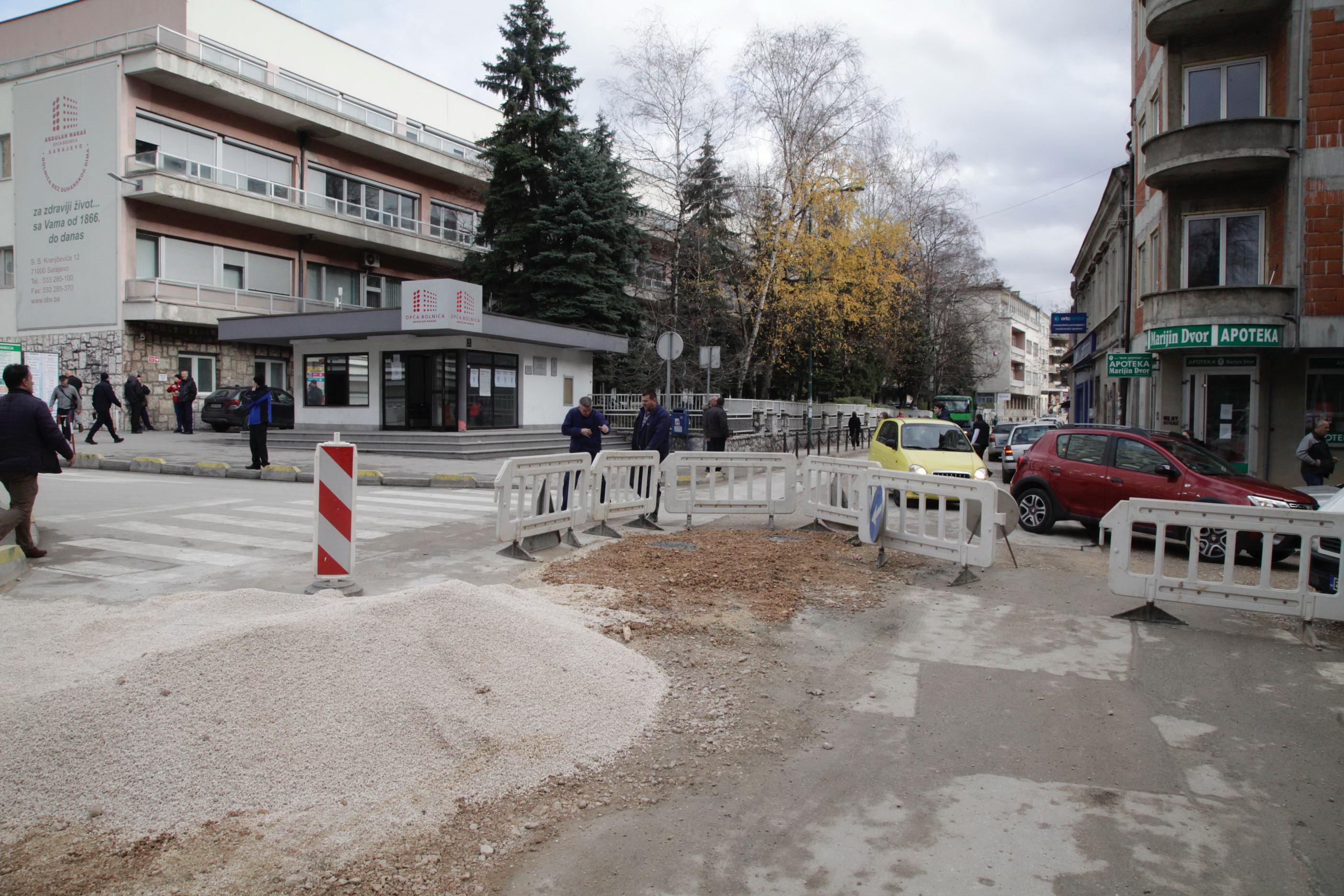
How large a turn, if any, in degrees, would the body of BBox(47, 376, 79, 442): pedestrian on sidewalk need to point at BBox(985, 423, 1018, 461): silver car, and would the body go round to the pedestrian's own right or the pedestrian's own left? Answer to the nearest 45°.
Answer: approximately 90° to the pedestrian's own left

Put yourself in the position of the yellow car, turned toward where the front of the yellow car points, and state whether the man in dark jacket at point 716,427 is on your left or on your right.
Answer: on your right

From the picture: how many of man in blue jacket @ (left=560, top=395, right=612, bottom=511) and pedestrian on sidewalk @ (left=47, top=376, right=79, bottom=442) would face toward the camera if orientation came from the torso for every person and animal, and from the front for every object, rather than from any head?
2

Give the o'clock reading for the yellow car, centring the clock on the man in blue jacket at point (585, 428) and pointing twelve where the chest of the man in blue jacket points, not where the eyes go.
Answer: The yellow car is roughly at 8 o'clock from the man in blue jacket.

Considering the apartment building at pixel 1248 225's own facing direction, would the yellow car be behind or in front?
in front

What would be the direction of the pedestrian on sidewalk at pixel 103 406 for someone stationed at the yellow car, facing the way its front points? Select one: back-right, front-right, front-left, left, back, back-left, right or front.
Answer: back-right
